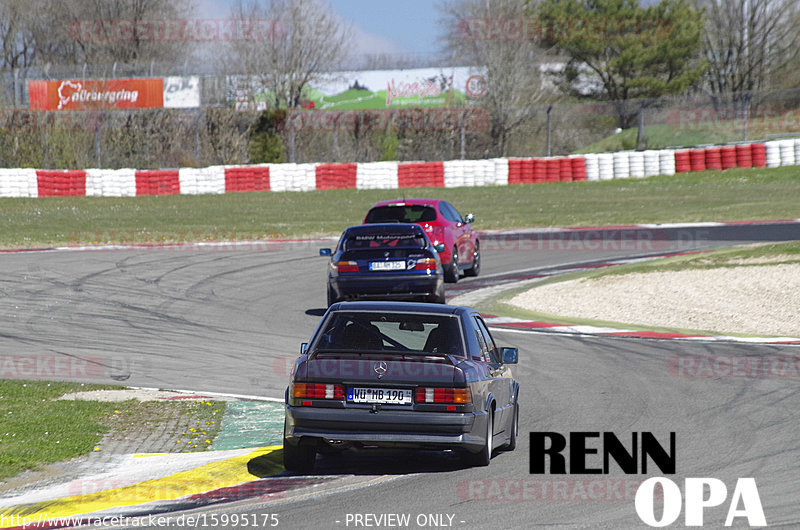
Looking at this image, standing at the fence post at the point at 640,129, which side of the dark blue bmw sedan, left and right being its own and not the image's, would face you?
front

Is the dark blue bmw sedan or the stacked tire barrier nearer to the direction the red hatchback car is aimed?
the stacked tire barrier

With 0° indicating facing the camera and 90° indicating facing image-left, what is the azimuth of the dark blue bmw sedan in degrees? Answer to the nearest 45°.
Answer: approximately 180°

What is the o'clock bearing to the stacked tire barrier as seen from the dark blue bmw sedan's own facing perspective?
The stacked tire barrier is roughly at 12 o'clock from the dark blue bmw sedan.

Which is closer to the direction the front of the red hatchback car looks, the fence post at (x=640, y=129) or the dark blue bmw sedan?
the fence post

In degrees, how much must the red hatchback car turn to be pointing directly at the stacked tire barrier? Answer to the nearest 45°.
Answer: approximately 45° to its left

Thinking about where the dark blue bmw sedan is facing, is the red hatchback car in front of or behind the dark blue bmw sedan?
in front

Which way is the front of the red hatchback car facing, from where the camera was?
facing away from the viewer and to the right of the viewer

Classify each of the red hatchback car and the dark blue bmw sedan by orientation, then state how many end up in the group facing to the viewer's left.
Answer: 0

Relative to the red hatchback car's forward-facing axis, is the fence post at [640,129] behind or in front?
in front

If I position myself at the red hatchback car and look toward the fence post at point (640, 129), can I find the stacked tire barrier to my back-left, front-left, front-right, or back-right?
front-left

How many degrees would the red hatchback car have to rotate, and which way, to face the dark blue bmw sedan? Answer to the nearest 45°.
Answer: approximately 135° to its right
